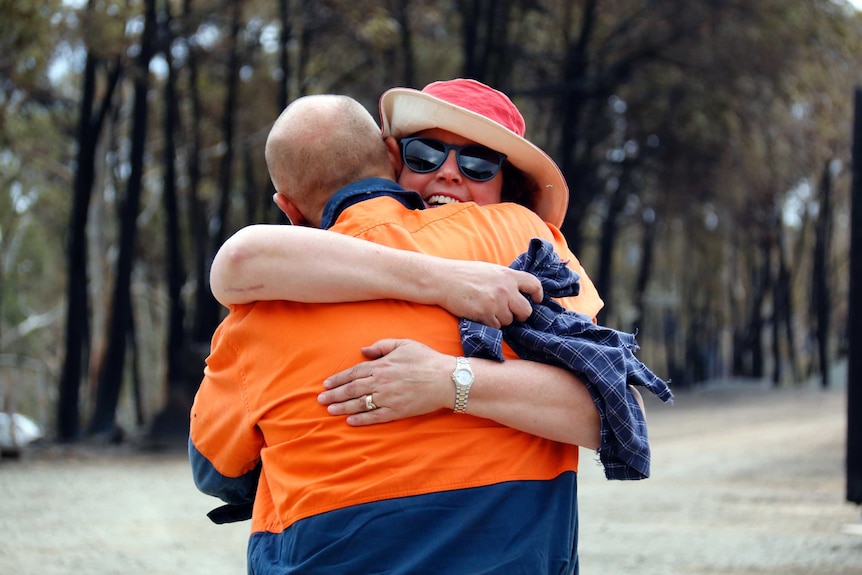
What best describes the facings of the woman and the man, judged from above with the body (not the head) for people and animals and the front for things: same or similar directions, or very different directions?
very different directions

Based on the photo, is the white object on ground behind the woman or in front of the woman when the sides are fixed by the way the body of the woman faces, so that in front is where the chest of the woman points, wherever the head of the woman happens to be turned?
behind

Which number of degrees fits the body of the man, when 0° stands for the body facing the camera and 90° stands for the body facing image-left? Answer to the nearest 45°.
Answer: approximately 180°

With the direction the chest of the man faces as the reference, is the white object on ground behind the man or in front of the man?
in front

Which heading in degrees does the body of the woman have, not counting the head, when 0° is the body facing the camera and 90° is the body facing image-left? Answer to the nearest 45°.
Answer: approximately 0°
